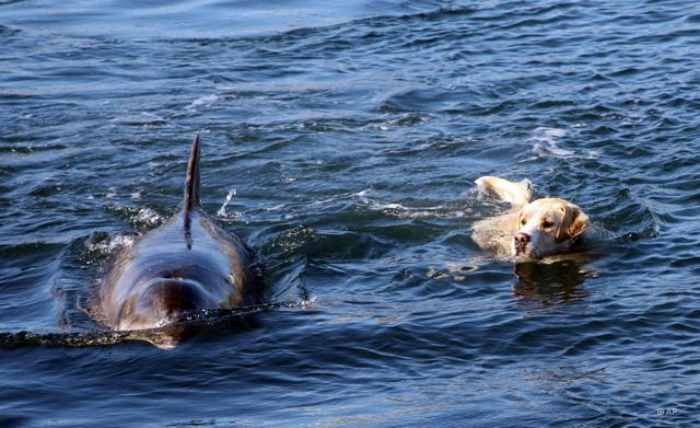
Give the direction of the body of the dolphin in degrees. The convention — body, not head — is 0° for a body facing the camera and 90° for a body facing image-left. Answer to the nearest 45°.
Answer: approximately 0°

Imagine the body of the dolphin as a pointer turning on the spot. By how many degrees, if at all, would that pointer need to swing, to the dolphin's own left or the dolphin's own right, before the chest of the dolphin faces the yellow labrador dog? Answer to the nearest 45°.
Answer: approximately 135° to the dolphin's own left
